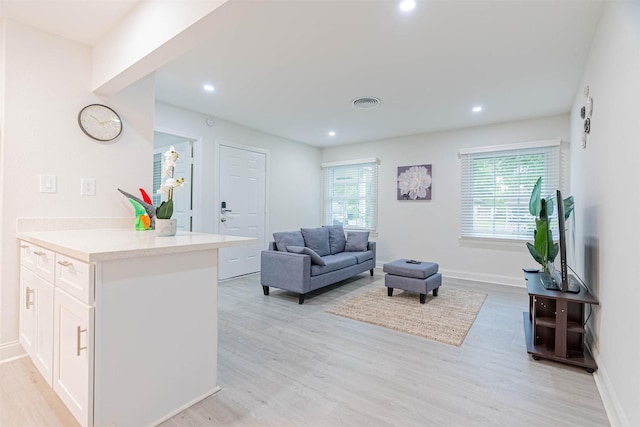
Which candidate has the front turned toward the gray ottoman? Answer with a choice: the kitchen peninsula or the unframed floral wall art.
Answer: the unframed floral wall art

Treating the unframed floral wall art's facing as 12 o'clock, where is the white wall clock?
The white wall clock is roughly at 1 o'clock from the unframed floral wall art.

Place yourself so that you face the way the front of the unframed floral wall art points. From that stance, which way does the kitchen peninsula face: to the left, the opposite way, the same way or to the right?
the same way

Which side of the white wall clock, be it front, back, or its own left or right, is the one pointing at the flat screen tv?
front

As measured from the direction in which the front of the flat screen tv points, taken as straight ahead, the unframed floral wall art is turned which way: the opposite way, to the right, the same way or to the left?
to the left

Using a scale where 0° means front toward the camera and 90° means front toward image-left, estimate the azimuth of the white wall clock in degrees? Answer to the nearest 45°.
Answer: approximately 315°

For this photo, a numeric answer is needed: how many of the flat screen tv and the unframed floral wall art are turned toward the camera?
1

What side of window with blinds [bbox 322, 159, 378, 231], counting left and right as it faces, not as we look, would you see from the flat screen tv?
left

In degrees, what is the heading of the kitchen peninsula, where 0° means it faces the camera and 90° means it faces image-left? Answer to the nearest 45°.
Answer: approximately 45°

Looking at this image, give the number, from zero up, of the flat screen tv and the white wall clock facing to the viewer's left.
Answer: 1

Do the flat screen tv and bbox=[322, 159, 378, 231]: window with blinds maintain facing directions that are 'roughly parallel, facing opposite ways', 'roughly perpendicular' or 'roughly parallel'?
roughly perpendicular

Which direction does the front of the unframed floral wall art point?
toward the camera

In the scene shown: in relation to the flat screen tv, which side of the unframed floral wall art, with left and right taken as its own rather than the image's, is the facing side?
front

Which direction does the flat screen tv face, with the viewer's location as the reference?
facing to the left of the viewer

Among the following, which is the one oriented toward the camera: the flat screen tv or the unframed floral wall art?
the unframed floral wall art

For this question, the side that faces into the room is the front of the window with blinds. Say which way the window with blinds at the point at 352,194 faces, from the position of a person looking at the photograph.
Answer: facing the viewer and to the left of the viewer

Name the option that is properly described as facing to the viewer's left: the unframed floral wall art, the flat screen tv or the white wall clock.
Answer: the flat screen tv
